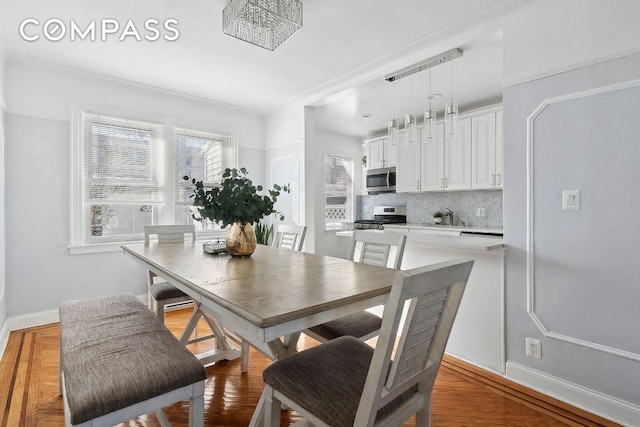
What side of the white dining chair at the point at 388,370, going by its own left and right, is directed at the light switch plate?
right

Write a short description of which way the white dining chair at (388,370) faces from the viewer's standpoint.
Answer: facing away from the viewer and to the left of the viewer

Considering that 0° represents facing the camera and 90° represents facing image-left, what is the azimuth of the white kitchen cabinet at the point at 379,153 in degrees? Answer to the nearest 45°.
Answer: approximately 45°

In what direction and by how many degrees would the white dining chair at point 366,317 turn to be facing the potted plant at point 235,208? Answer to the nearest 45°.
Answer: approximately 45° to its right

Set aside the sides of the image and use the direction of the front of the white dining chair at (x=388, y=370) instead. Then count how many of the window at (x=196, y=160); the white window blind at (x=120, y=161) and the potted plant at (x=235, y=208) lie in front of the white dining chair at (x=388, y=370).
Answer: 3

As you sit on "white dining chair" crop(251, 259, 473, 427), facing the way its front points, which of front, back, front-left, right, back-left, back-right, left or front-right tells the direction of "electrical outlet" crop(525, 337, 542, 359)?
right

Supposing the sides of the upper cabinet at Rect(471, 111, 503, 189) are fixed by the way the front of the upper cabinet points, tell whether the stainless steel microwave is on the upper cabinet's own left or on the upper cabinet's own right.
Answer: on the upper cabinet's own right

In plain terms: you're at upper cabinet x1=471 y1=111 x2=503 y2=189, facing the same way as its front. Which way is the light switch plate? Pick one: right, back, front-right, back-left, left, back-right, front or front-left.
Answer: front-left

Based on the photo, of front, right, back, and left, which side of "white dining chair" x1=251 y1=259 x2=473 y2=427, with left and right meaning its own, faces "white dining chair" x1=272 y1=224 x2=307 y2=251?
front

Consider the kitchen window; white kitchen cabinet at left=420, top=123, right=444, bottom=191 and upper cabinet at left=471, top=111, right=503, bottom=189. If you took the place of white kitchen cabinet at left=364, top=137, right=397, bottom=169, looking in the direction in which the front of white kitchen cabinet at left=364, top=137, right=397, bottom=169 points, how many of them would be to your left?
2

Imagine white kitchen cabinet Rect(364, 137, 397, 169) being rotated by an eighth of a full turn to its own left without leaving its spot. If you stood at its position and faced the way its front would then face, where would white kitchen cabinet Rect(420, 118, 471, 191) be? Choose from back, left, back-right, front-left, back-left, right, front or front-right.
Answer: front-left
